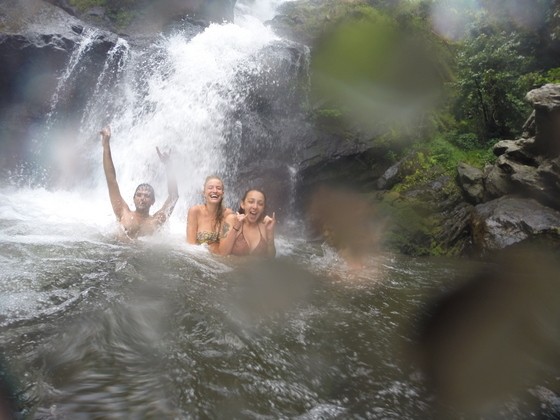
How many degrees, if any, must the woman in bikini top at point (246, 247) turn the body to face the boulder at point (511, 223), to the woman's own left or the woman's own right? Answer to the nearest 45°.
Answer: approximately 90° to the woman's own left

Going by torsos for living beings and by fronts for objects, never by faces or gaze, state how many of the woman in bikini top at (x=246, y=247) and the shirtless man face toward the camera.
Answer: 2

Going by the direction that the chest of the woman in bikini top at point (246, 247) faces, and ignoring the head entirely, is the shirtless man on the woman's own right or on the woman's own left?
on the woman's own right

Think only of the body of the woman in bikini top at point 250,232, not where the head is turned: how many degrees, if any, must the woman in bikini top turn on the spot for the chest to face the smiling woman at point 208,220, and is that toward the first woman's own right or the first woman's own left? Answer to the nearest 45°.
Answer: approximately 135° to the first woman's own right

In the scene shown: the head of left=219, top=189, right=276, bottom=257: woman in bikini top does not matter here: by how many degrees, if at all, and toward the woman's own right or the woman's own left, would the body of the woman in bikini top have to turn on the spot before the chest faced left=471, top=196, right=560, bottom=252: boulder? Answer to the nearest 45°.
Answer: approximately 90° to the woman's own left

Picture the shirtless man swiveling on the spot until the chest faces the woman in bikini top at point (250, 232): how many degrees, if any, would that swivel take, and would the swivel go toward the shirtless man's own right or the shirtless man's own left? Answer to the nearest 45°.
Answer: approximately 45° to the shirtless man's own left

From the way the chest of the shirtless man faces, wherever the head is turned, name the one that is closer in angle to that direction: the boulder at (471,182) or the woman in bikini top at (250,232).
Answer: the woman in bikini top

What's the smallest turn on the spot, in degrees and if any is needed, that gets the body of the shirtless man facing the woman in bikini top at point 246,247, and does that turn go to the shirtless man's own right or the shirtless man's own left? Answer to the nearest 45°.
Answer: approximately 45° to the shirtless man's own left

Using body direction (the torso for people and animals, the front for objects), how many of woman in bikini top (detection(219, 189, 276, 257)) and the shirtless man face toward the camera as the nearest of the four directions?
2

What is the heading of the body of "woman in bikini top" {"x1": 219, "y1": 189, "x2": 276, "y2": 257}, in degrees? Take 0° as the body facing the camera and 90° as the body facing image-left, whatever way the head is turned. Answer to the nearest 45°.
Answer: approximately 0°
